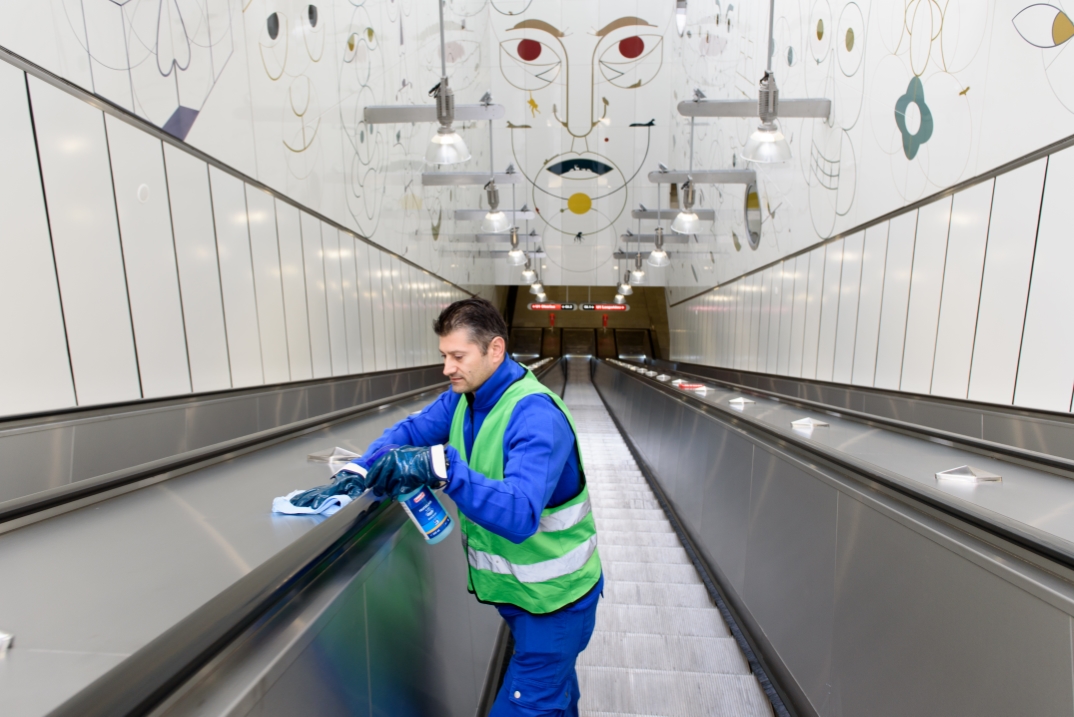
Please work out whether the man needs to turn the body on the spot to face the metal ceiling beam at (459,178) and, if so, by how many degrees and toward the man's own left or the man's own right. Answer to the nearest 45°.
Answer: approximately 135° to the man's own right

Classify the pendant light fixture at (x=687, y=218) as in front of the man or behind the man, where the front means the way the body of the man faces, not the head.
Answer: behind

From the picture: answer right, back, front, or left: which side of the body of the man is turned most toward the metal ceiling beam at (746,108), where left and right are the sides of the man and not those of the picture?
back

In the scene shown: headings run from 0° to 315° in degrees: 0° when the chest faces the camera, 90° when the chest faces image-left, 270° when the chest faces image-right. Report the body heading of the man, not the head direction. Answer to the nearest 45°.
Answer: approximately 45°

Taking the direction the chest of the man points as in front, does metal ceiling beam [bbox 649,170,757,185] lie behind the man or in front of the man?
behind

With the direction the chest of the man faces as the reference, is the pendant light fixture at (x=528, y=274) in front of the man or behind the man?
behind
